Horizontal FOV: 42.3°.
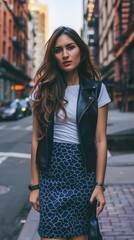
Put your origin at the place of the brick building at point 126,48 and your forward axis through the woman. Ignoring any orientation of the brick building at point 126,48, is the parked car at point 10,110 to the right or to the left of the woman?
right

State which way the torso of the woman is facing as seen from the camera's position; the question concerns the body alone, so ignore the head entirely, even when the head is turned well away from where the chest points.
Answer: toward the camera

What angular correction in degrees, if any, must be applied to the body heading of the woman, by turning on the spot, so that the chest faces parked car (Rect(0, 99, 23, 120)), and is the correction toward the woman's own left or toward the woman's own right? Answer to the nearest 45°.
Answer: approximately 180°

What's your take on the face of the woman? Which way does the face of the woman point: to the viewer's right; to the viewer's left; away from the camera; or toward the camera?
toward the camera

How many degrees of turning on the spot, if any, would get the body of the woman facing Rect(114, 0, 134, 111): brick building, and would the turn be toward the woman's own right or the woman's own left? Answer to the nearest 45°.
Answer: approximately 180°
